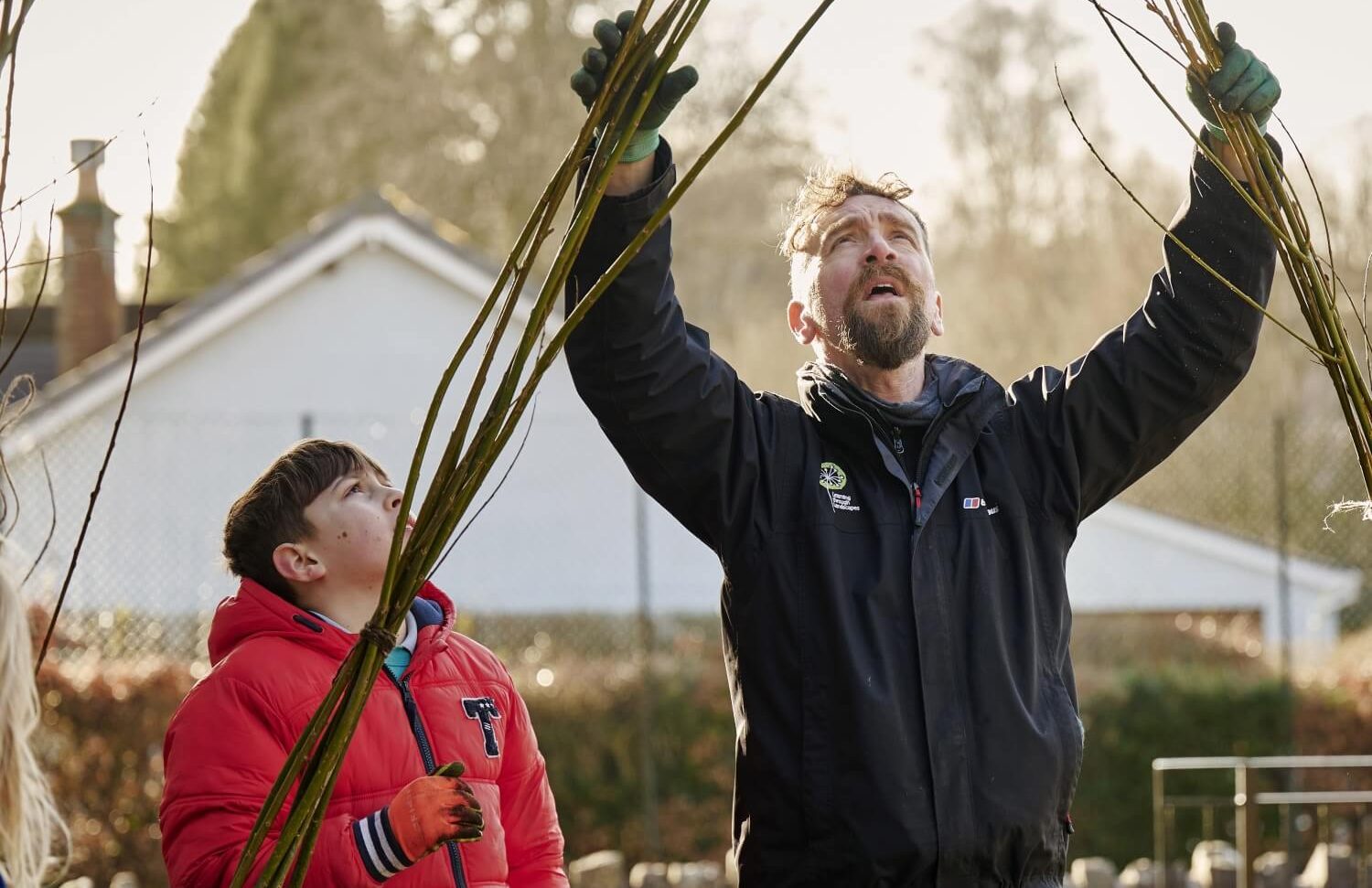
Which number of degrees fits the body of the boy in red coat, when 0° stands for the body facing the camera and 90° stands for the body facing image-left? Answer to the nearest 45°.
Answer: approximately 315°

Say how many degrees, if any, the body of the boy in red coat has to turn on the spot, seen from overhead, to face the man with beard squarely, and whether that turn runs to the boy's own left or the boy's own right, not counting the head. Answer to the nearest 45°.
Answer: approximately 45° to the boy's own left

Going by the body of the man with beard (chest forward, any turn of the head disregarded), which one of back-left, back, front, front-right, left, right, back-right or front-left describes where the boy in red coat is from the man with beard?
right

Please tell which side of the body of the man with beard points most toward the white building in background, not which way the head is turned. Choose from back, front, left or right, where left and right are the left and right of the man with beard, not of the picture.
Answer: back

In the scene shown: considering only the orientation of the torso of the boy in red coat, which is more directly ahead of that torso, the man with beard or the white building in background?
the man with beard

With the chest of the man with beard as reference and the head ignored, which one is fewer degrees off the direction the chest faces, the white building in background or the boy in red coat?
the boy in red coat

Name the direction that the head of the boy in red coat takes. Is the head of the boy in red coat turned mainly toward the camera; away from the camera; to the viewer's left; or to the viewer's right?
to the viewer's right
